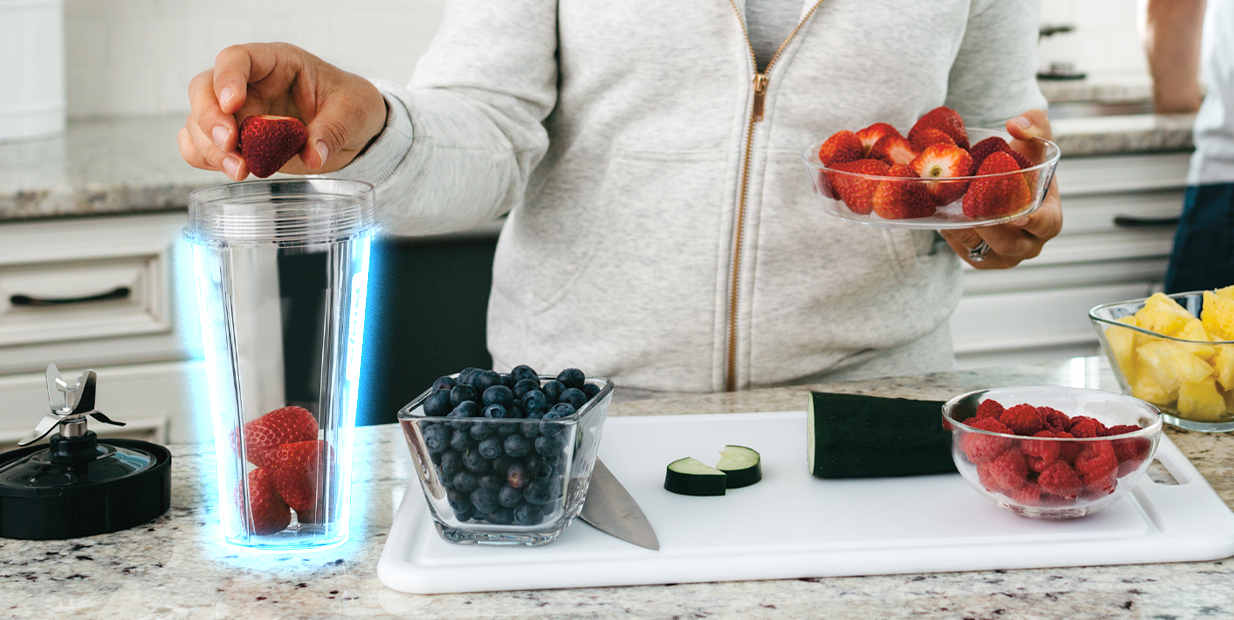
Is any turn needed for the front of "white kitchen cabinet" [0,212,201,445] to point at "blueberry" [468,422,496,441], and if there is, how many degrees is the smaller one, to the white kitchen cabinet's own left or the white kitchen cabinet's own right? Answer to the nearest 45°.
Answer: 0° — it already faces it

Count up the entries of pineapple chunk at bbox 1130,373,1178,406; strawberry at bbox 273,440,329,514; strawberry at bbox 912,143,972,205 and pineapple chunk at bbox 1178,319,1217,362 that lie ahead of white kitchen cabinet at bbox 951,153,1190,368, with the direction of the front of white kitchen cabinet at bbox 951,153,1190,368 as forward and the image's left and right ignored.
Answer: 4

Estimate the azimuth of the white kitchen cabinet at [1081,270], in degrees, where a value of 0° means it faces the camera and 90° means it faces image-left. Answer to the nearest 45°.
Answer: approximately 0°

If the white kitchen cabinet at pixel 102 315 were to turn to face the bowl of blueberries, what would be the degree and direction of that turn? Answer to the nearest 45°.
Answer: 0° — it already faces it

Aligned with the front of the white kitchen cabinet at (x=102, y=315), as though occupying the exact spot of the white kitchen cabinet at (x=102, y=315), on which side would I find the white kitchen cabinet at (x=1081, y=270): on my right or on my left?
on my left

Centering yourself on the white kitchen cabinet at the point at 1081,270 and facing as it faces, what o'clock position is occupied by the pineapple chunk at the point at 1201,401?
The pineapple chunk is roughly at 12 o'clock from the white kitchen cabinet.

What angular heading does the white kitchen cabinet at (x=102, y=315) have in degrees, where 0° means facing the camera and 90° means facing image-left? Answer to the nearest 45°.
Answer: approximately 0°

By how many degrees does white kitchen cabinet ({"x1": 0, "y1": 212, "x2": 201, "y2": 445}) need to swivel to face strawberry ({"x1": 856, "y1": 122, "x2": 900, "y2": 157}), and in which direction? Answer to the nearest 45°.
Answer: approximately 45° to its left

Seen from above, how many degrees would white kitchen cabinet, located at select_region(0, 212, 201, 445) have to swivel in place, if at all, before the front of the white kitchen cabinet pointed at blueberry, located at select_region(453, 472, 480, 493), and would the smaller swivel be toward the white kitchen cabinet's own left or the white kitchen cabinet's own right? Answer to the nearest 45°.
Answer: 0° — it already faces it

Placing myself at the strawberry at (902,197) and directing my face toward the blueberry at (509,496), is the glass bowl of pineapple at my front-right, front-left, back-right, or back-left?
back-left

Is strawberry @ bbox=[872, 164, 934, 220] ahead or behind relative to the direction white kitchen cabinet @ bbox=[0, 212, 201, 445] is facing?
ahead

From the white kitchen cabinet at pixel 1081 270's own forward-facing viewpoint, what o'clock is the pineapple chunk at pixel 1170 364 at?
The pineapple chunk is roughly at 12 o'clock from the white kitchen cabinet.

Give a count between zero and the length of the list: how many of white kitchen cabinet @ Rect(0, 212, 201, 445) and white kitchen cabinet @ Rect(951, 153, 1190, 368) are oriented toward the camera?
2
